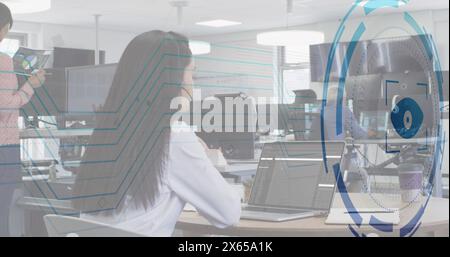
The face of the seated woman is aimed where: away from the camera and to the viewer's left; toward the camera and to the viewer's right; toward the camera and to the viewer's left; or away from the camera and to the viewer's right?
away from the camera and to the viewer's right

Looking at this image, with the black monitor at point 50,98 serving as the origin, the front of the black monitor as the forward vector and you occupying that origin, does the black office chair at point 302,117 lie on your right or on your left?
on your left

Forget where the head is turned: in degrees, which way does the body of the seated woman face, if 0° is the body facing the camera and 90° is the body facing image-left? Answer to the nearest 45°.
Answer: approximately 225°

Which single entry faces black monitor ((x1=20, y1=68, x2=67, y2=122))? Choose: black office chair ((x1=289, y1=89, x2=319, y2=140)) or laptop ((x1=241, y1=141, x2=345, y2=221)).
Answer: the laptop

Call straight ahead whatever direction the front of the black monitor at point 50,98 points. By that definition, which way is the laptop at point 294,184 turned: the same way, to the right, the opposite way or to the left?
to the right

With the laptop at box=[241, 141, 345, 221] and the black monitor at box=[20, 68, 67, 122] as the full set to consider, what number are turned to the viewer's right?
0

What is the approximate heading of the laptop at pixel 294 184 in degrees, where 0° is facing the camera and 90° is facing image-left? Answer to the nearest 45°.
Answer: approximately 45°
